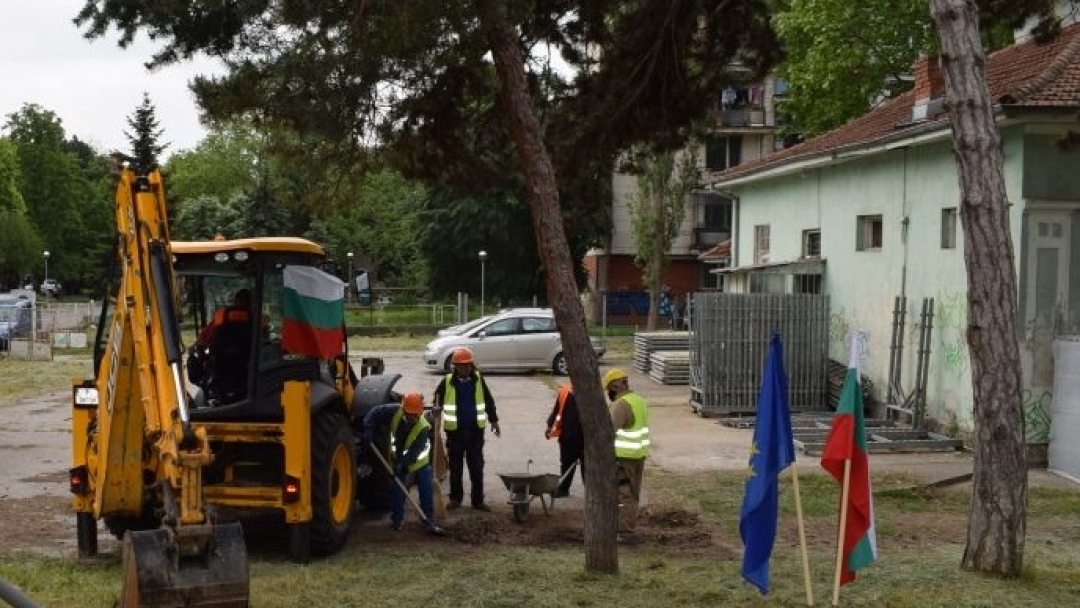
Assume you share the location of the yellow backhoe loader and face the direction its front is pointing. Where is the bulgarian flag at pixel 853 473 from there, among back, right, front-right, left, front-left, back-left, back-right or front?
right

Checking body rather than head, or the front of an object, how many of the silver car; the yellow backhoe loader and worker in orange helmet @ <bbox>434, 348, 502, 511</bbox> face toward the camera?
1

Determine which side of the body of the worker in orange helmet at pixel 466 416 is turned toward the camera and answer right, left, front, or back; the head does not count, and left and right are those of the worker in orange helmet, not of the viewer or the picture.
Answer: front

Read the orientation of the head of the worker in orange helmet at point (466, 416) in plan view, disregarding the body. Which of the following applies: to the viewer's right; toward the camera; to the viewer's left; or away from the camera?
toward the camera

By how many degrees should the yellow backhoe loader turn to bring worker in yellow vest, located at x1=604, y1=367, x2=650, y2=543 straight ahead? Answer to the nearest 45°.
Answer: approximately 45° to its right

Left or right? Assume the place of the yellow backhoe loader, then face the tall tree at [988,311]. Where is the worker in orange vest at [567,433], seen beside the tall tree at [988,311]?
left

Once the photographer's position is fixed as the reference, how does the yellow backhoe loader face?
facing away from the viewer and to the right of the viewer

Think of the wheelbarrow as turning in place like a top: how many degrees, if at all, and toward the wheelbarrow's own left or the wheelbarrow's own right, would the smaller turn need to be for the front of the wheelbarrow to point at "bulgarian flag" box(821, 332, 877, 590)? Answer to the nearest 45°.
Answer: approximately 90° to the wheelbarrow's own left

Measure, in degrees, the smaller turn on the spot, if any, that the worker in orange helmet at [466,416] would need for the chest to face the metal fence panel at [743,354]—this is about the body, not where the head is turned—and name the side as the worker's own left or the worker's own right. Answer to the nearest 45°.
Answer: approximately 135° to the worker's own left

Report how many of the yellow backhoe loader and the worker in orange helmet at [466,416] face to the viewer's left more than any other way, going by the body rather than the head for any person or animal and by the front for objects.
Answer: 0

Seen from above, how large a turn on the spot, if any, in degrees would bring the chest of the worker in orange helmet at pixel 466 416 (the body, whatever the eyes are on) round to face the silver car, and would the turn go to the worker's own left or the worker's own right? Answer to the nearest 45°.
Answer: approximately 180°

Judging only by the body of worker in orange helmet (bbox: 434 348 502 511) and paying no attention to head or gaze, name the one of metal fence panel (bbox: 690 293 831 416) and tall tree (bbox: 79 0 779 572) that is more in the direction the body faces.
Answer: the tall tree
